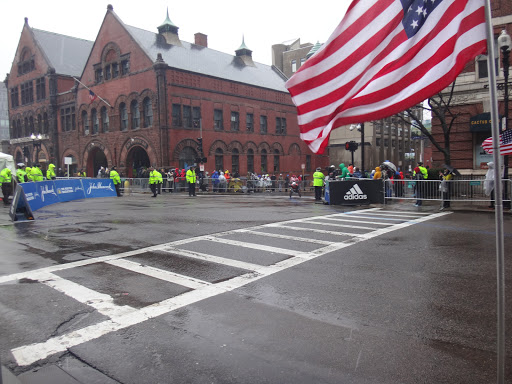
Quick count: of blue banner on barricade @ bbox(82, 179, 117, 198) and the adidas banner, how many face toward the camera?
2

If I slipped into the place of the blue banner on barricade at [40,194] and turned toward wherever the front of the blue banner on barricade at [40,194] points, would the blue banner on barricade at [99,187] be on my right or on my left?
on my left

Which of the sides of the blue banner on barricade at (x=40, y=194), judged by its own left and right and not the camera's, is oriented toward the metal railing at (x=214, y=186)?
left

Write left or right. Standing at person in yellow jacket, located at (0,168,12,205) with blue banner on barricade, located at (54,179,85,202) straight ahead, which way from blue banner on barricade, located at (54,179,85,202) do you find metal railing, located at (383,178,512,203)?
right

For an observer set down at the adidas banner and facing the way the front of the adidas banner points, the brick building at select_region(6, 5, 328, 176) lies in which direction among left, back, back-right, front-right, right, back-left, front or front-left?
back-right

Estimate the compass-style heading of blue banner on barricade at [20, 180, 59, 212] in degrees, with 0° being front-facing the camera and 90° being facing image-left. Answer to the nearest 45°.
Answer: approximately 315°

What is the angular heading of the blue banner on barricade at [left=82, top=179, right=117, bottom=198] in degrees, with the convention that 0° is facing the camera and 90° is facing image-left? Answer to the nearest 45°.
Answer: approximately 0°

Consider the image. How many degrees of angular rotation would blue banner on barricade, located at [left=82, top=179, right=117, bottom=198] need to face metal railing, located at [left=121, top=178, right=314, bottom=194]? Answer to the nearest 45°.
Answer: approximately 135° to its left

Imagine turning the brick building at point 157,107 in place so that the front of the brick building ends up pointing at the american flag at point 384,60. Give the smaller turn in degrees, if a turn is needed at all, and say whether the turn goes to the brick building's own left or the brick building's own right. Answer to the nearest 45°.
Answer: approximately 45° to the brick building's own left

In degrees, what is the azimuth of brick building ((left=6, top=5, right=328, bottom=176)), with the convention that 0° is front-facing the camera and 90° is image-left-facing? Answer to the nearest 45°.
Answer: approximately 45°
